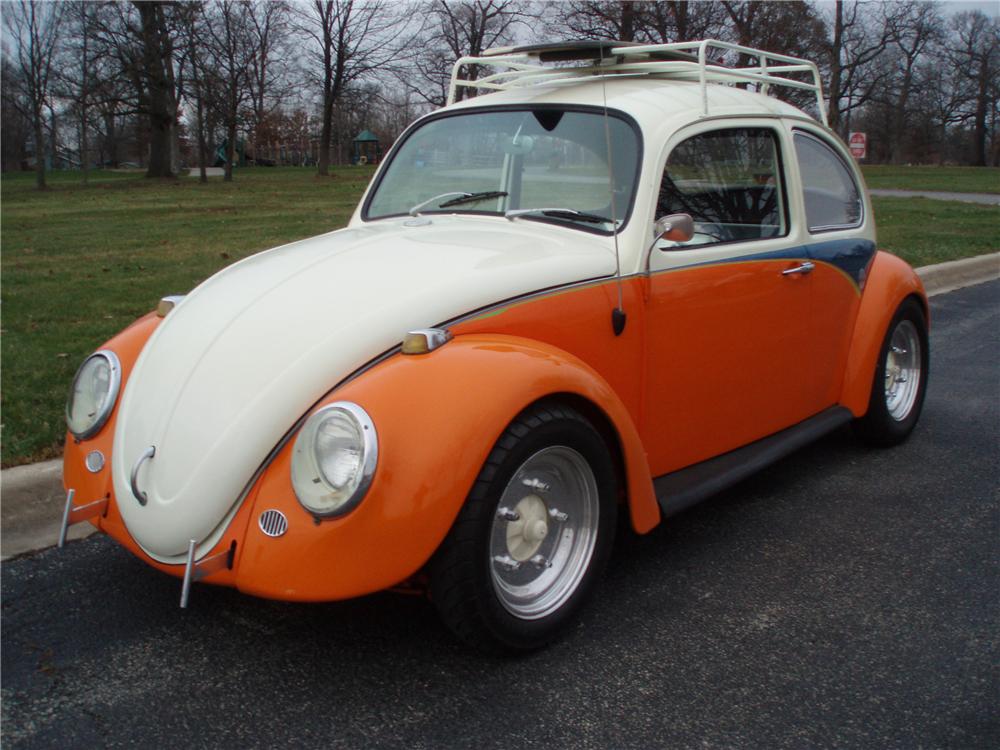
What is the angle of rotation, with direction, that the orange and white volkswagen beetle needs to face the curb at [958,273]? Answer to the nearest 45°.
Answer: approximately 180°

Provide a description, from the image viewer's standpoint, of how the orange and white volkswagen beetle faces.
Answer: facing the viewer and to the left of the viewer

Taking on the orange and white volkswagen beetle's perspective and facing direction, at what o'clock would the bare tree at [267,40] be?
The bare tree is roughly at 4 o'clock from the orange and white volkswagen beetle.

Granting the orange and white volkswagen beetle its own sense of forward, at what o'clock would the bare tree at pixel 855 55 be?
The bare tree is roughly at 5 o'clock from the orange and white volkswagen beetle.

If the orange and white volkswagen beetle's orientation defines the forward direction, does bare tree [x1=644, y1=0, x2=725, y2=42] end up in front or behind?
behind
